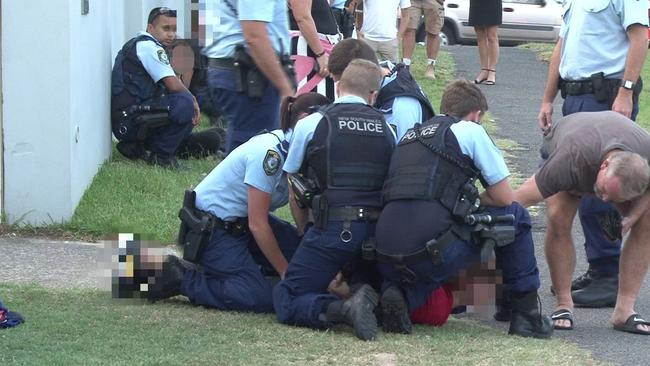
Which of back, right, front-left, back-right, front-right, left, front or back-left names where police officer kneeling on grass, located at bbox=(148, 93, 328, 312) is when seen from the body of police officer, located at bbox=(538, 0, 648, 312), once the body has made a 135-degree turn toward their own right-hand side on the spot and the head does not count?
back-left

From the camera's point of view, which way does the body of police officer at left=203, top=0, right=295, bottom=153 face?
to the viewer's right

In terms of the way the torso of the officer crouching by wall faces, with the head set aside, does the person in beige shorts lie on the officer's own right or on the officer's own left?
on the officer's own left

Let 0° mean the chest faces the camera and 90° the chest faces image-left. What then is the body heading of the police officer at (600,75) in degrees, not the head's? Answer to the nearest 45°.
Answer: approximately 45°
